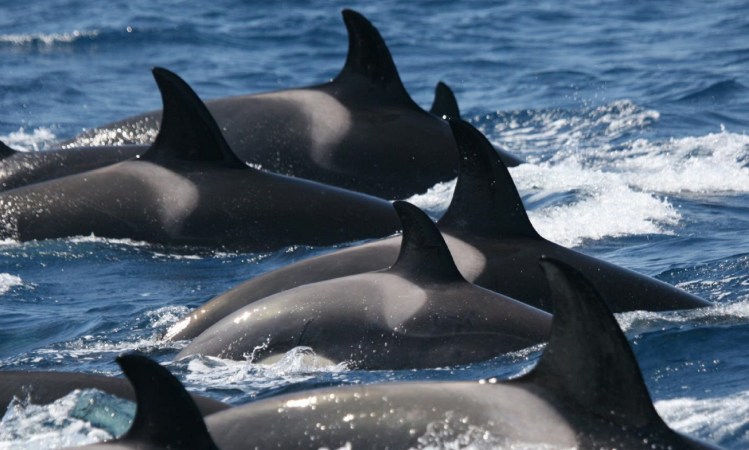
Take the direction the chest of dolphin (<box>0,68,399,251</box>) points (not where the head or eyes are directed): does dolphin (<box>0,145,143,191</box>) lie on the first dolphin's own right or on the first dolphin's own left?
on the first dolphin's own left

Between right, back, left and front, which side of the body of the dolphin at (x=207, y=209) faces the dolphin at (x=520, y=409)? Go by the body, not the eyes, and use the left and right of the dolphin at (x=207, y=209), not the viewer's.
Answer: right

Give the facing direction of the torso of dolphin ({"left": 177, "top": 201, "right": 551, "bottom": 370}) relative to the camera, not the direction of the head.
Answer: to the viewer's right

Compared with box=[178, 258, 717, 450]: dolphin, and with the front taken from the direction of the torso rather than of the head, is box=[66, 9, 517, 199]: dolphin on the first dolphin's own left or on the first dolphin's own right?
on the first dolphin's own left

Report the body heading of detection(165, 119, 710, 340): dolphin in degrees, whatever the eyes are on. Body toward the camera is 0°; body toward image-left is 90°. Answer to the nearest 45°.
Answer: approximately 270°

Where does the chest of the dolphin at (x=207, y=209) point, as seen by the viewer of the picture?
to the viewer's right

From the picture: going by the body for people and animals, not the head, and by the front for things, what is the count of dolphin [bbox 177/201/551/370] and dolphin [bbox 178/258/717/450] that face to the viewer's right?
2

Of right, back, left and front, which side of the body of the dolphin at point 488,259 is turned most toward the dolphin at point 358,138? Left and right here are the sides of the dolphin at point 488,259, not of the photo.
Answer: left

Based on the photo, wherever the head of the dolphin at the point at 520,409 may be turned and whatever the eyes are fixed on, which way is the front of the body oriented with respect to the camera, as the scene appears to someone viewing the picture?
to the viewer's right
